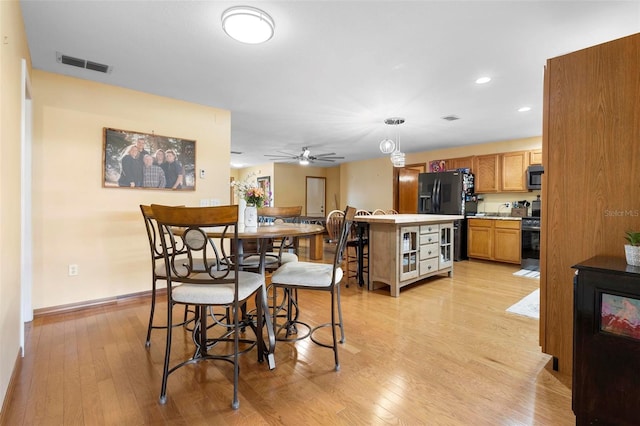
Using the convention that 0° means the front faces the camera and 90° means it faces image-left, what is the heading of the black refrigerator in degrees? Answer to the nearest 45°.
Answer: approximately 45°

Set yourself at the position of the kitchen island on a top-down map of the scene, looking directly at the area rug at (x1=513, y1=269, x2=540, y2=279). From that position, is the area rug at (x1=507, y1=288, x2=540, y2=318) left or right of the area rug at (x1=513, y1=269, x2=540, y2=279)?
right

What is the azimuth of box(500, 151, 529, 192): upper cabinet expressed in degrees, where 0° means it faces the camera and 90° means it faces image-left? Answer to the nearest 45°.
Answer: approximately 0°

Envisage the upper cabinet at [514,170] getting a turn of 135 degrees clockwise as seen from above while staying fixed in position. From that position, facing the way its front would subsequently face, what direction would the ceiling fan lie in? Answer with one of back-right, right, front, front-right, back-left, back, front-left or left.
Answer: front-left

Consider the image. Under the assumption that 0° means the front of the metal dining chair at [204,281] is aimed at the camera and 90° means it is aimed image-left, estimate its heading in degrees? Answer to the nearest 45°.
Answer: approximately 225°

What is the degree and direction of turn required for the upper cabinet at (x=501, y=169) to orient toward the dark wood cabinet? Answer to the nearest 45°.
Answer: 0° — it already faces it

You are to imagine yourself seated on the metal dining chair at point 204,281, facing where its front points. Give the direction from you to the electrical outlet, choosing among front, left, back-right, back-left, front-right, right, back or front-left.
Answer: left

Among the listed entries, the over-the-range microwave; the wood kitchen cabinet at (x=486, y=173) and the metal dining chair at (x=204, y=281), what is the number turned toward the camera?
2

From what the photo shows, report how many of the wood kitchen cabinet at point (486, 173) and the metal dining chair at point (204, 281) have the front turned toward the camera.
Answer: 1

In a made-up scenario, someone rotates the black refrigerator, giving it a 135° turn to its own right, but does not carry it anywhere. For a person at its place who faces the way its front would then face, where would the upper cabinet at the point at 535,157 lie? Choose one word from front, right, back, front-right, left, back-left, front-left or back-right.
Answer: right
